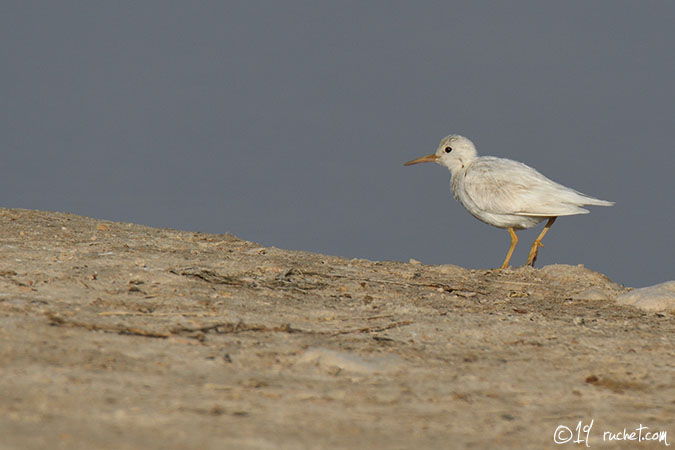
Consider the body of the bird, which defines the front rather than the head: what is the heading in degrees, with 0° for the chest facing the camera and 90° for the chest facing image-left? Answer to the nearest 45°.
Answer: approximately 90°

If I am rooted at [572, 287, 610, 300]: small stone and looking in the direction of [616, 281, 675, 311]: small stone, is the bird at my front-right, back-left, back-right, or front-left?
back-left
